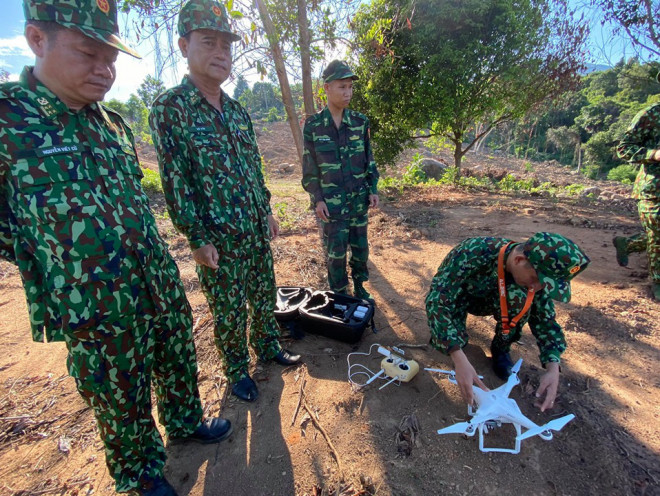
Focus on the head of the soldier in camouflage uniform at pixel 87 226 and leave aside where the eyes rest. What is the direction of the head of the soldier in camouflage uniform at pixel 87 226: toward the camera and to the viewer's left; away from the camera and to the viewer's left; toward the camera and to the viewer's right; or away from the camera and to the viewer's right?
toward the camera and to the viewer's right

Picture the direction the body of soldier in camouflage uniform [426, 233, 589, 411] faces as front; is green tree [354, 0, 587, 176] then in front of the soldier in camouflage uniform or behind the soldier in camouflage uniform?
behind

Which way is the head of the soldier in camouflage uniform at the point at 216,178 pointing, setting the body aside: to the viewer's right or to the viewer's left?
to the viewer's right

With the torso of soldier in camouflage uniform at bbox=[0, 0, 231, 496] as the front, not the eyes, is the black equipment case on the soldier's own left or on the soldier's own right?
on the soldier's own left

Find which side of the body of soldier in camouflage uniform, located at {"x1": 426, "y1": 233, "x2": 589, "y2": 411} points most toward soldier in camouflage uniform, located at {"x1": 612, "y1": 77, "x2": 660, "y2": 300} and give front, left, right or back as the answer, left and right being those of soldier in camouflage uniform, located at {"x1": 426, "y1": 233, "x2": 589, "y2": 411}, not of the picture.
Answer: left

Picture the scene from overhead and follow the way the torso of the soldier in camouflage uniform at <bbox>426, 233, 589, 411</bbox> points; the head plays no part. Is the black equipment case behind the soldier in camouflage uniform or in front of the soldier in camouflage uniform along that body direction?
behind

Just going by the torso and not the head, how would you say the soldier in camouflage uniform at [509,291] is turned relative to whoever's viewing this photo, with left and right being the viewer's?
facing the viewer and to the right of the viewer

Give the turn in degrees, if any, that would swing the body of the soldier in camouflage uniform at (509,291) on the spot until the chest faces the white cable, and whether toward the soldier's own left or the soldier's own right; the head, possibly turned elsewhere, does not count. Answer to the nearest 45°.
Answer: approximately 135° to the soldier's own right
